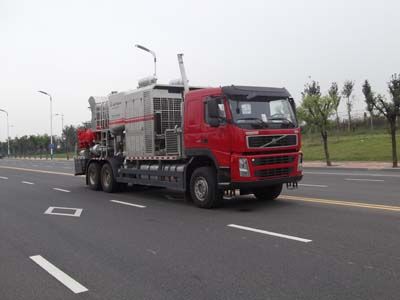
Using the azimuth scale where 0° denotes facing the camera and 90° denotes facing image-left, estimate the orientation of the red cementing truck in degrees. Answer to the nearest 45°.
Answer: approximately 315°

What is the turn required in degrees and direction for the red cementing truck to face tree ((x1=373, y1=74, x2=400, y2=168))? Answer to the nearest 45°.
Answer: approximately 90° to its left

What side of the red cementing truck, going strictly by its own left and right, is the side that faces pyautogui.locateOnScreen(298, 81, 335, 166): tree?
left
